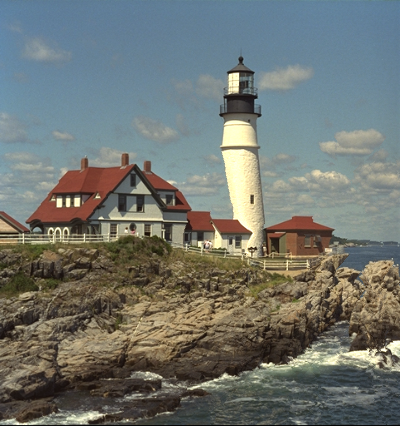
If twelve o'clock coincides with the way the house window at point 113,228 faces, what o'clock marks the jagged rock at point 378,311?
The jagged rock is roughly at 10 o'clock from the house window.

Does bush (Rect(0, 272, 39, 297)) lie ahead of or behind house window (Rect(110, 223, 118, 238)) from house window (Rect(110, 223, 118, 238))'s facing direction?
ahead

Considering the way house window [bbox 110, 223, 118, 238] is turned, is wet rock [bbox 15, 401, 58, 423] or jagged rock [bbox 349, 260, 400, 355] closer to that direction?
the wet rock

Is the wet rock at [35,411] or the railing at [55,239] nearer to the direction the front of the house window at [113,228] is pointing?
the wet rock

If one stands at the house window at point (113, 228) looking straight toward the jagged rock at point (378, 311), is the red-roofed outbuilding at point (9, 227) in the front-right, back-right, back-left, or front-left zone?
back-right

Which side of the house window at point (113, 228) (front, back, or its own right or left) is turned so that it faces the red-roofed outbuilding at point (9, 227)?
right

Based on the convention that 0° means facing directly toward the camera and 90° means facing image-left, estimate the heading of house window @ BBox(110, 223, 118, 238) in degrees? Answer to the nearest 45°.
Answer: approximately 0°

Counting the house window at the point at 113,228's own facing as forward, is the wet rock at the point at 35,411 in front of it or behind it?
in front
